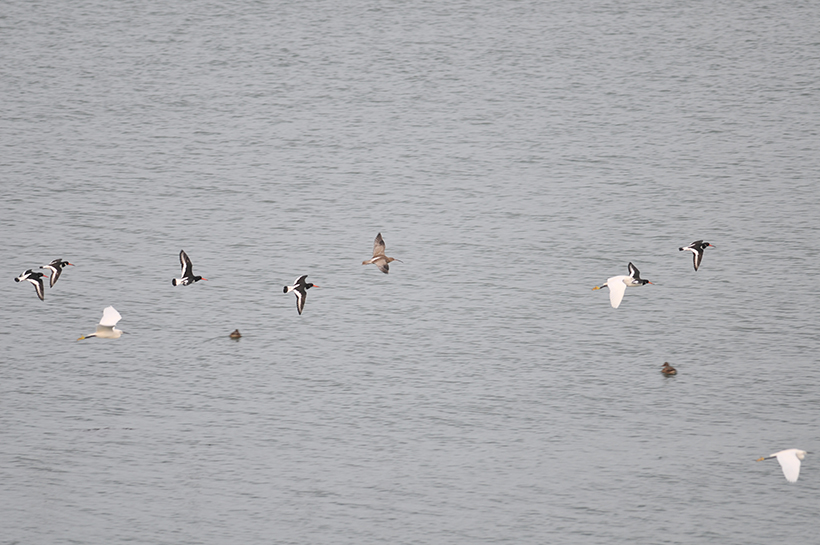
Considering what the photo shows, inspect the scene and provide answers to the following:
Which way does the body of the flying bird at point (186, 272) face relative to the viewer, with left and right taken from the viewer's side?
facing to the right of the viewer

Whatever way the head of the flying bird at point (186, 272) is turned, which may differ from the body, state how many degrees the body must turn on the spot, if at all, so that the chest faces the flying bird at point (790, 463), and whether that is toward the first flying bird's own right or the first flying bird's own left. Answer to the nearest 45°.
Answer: approximately 45° to the first flying bird's own right

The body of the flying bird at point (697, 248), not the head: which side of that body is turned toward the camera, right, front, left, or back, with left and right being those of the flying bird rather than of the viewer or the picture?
right

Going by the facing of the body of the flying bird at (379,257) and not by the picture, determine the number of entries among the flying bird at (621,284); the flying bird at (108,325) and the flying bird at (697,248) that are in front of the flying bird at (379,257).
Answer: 2

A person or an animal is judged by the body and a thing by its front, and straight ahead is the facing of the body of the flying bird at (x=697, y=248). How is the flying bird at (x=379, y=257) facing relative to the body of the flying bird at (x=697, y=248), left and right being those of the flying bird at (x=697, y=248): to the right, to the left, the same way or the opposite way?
the same way

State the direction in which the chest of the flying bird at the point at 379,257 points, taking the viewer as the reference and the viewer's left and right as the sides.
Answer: facing to the right of the viewer

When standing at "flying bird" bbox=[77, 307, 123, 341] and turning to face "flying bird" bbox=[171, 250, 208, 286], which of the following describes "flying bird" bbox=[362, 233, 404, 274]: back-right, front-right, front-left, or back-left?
front-right

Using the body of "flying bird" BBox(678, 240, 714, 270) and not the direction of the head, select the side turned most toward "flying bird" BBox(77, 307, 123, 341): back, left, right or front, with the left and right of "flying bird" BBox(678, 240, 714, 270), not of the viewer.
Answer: back
